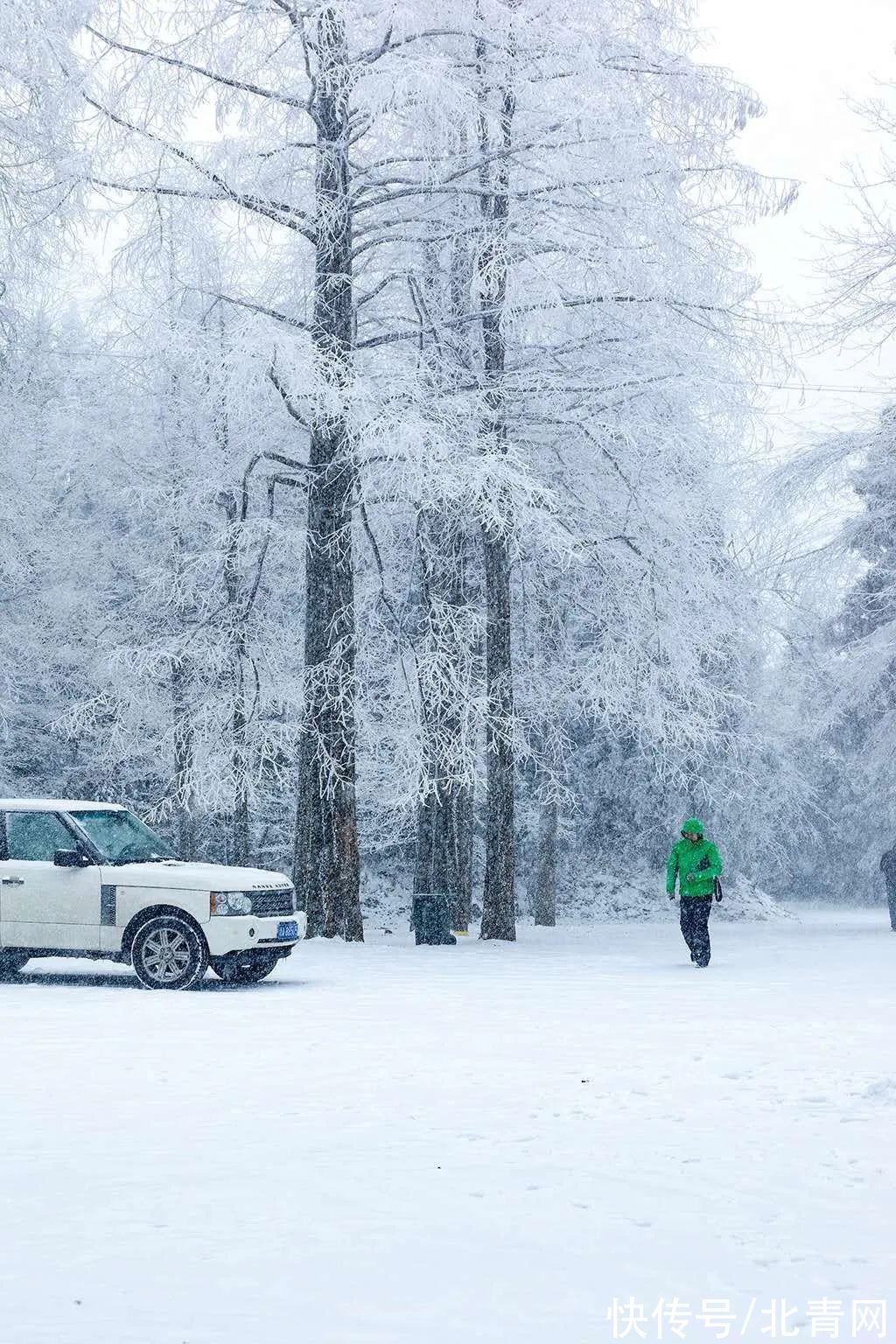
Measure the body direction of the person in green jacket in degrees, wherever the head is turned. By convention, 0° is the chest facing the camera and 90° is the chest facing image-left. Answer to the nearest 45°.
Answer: approximately 0°

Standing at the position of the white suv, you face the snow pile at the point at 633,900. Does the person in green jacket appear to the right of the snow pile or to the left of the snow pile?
right

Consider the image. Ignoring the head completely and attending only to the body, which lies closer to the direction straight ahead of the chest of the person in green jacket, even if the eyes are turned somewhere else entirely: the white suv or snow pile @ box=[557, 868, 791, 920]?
the white suv

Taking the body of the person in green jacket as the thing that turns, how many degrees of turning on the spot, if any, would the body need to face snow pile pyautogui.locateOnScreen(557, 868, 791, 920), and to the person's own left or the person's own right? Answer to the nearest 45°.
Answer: approximately 180°

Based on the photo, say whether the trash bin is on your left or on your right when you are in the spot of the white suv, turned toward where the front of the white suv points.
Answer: on your left

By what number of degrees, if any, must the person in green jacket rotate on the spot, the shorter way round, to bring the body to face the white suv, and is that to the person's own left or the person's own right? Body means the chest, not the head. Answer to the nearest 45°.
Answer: approximately 45° to the person's own right
